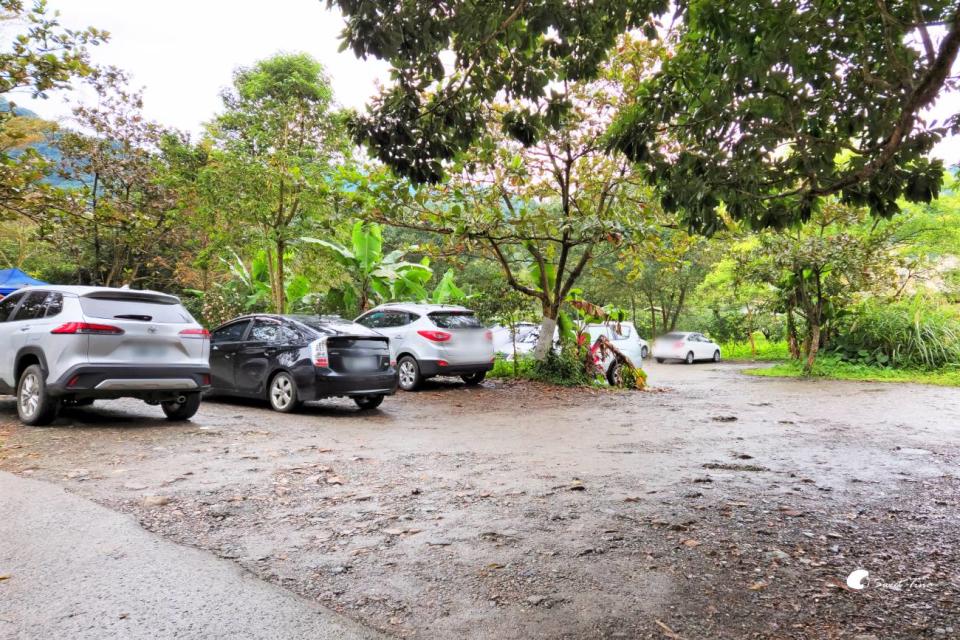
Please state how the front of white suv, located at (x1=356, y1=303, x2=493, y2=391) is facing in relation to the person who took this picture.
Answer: facing away from the viewer and to the left of the viewer

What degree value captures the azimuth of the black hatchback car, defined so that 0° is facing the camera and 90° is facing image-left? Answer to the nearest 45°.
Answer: approximately 135°

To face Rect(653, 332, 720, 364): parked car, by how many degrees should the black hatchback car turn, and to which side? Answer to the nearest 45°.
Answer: approximately 90° to its right

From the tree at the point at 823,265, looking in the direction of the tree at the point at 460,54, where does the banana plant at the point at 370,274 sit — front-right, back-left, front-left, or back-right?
front-right

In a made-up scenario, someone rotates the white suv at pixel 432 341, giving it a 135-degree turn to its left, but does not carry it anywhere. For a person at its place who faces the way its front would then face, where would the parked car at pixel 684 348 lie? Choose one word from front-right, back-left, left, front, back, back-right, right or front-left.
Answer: back-left

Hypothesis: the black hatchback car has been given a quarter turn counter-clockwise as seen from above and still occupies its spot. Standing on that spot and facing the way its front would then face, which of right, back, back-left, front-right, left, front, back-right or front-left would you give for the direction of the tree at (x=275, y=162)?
back-right

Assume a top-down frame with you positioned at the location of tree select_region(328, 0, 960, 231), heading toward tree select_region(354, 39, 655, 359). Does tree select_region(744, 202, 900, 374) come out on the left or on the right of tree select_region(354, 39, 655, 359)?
right

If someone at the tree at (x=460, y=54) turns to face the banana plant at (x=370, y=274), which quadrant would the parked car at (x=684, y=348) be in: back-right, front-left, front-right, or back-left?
front-right

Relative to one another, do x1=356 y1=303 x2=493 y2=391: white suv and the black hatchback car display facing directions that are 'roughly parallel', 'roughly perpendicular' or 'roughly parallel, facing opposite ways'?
roughly parallel

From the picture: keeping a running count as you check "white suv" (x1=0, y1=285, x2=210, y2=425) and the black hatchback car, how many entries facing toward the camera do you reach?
0

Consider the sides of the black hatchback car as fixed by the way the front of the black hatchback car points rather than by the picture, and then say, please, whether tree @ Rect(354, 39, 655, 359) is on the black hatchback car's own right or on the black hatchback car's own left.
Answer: on the black hatchback car's own right

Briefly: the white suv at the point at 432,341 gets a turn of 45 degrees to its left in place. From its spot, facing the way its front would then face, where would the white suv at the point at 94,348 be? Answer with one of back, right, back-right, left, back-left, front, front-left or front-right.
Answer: front-left

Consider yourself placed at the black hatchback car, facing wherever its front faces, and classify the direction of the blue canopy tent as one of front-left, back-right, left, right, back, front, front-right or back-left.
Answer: front

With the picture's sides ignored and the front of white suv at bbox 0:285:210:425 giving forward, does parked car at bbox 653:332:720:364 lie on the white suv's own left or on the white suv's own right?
on the white suv's own right

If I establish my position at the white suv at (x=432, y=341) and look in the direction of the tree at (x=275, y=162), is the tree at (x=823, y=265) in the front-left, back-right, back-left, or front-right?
back-right

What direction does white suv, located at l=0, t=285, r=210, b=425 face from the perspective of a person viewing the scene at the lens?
facing away from the viewer and to the left of the viewer
